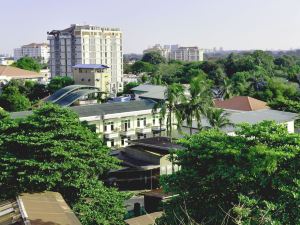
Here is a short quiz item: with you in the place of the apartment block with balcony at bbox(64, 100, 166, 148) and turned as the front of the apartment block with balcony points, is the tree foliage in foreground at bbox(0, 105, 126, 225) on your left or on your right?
on your right

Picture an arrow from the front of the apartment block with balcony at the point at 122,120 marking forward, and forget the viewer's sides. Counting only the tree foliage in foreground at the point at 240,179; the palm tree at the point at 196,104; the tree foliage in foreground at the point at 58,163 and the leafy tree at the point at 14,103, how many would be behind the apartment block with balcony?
1

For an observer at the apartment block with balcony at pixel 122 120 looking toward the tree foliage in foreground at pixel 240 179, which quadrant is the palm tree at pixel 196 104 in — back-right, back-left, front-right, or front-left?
front-left

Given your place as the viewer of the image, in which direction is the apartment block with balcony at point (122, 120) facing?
facing the viewer and to the right of the viewer

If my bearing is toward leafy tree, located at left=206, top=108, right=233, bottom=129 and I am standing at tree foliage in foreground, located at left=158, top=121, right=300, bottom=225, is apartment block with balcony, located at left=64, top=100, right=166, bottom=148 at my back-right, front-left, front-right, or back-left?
front-left

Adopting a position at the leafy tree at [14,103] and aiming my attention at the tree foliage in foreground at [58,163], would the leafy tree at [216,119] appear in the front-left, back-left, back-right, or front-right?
front-left

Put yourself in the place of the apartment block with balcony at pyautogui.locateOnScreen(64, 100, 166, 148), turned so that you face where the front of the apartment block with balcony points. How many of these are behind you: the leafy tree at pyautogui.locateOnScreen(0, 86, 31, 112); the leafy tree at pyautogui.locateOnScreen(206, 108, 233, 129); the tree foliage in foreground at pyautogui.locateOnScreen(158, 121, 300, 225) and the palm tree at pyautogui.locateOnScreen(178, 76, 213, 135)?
1

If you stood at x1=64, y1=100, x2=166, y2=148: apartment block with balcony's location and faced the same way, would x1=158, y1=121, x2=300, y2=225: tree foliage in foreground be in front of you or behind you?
in front

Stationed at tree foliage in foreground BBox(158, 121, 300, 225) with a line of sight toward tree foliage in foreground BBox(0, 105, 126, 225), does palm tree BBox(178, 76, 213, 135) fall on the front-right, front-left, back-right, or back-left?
front-right

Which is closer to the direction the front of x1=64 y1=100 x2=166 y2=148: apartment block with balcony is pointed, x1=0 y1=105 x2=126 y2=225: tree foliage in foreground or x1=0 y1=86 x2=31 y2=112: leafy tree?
the tree foliage in foreground

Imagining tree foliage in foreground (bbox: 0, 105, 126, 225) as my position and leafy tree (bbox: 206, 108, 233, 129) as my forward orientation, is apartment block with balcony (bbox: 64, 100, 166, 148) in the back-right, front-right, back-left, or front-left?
front-left

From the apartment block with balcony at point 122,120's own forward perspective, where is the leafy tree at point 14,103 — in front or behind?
behind
